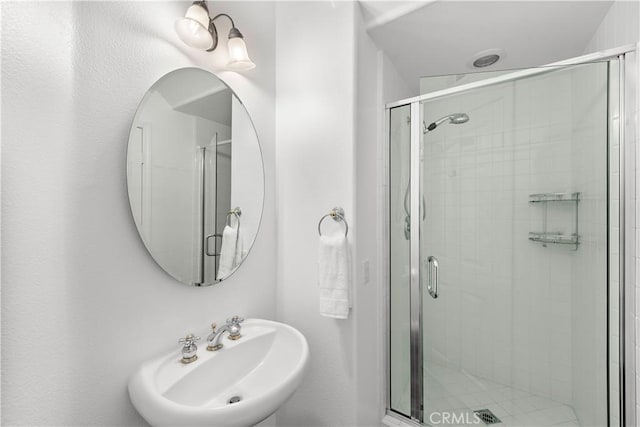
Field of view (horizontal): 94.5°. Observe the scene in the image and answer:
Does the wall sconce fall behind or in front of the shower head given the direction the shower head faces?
behind

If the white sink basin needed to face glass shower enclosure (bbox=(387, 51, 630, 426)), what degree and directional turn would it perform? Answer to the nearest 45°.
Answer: approximately 45° to its left

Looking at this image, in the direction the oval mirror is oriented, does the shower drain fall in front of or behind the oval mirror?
in front

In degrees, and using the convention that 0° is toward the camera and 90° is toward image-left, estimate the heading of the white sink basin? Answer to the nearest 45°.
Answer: approximately 315°

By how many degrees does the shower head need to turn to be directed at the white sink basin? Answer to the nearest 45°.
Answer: approximately 135° to its right

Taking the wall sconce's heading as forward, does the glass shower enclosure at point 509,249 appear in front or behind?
in front

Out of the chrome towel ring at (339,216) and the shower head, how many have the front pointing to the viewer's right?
1

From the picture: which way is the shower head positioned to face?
to the viewer's right

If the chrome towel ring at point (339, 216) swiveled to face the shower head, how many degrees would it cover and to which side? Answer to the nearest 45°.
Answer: approximately 135° to its left

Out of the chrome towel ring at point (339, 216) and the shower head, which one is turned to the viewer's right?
the shower head

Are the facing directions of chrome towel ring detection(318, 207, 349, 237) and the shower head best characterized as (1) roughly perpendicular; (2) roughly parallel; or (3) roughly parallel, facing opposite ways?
roughly perpendicular

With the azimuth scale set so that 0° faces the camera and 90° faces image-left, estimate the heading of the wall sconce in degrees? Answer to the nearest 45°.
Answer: approximately 315°
